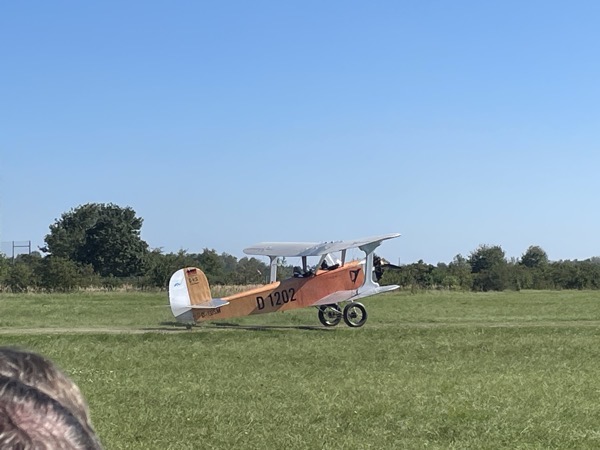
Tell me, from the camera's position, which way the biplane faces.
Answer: facing away from the viewer and to the right of the viewer
